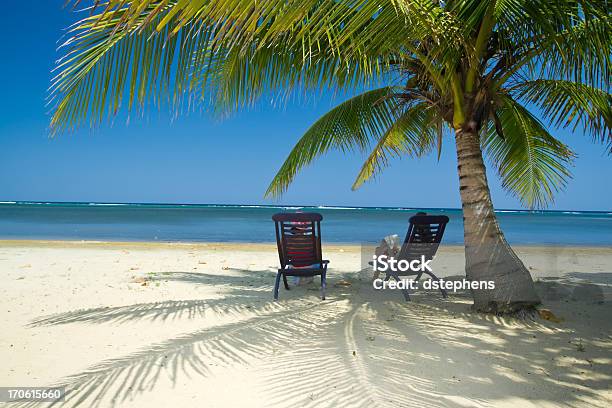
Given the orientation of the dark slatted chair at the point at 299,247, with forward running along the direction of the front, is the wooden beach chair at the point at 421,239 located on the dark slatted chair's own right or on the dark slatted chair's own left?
on the dark slatted chair's own right

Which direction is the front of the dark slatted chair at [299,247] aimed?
away from the camera
